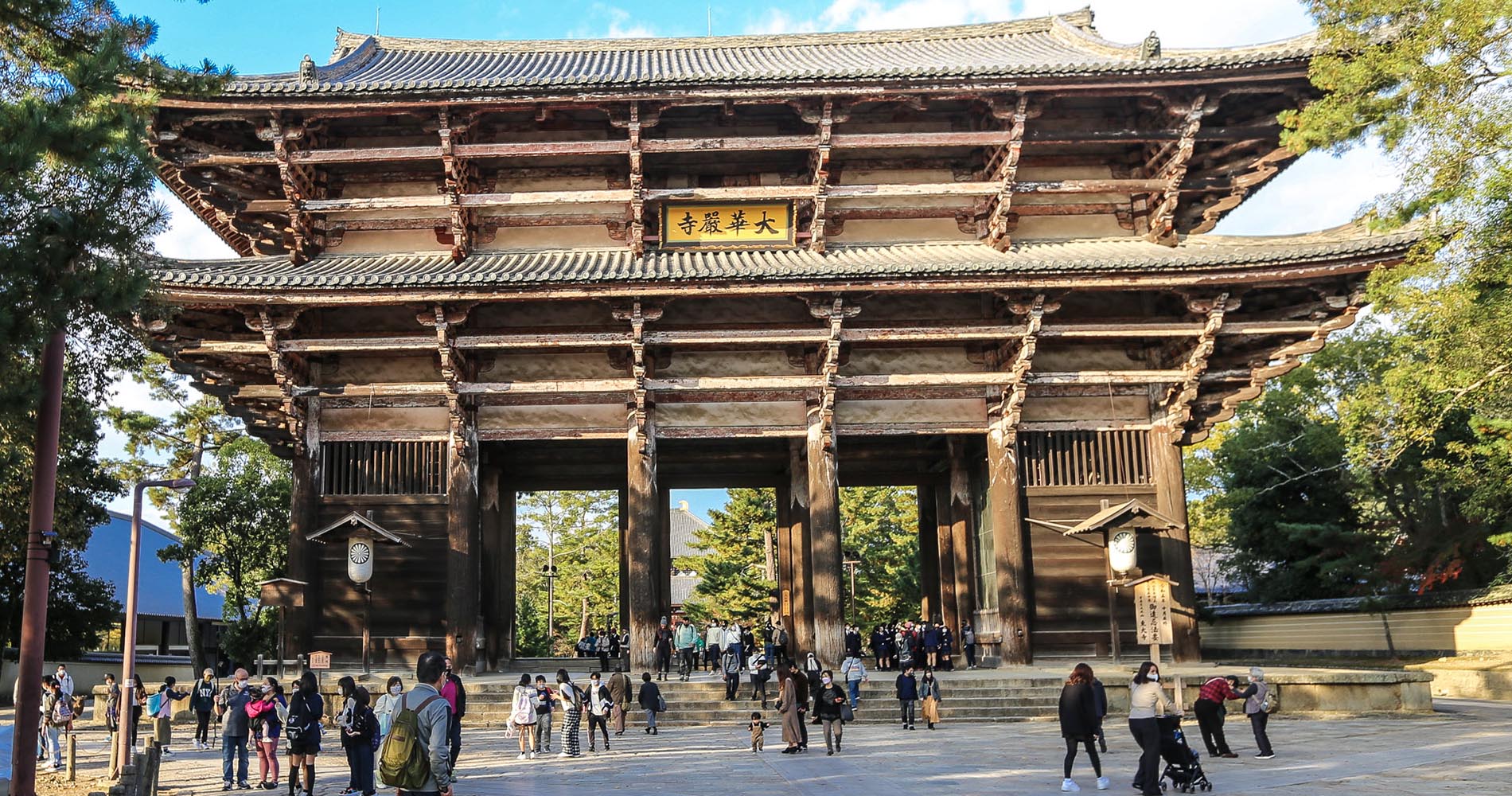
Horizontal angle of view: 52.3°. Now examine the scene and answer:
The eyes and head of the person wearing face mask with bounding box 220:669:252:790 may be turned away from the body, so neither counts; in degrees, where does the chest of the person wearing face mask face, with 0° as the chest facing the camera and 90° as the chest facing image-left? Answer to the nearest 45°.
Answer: approximately 315°

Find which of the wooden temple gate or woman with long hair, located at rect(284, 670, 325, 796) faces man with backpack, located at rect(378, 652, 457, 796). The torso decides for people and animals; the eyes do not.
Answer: the wooden temple gate

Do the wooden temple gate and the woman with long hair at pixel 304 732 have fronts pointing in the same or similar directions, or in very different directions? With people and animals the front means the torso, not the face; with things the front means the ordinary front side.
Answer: very different directions

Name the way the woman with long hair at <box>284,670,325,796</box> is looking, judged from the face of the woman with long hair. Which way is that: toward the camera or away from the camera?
away from the camera

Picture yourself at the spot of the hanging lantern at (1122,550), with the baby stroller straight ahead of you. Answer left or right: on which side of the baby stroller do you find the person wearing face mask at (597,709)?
right

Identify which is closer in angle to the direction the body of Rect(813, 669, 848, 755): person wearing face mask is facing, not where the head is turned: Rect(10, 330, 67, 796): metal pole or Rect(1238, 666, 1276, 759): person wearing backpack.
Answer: the metal pole

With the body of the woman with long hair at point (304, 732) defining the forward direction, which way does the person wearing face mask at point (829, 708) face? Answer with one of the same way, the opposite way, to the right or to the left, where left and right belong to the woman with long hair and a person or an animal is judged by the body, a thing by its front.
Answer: the opposite way

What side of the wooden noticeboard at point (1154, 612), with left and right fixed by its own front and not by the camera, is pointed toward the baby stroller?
front

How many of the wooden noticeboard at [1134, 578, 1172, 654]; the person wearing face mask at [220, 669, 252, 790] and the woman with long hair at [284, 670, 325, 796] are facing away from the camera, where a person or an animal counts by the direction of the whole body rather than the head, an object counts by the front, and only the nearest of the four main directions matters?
1

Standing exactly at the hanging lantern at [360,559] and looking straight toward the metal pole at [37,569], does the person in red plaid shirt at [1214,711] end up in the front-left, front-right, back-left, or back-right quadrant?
front-left

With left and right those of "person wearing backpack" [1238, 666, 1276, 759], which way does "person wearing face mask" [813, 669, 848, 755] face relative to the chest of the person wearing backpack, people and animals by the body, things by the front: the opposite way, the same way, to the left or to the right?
to the left

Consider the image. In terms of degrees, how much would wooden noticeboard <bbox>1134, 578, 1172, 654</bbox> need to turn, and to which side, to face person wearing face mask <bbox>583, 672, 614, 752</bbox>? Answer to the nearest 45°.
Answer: approximately 45° to its right

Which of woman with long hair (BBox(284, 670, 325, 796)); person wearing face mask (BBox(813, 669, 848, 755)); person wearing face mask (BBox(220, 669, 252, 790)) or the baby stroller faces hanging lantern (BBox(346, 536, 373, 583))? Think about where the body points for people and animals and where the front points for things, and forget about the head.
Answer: the woman with long hair

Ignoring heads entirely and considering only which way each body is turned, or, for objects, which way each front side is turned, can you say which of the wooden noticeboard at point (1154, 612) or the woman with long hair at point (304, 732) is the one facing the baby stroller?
the wooden noticeboard

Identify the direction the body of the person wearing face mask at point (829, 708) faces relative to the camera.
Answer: toward the camera

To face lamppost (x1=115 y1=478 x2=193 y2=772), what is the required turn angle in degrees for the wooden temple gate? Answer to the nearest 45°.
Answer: approximately 45° to its right

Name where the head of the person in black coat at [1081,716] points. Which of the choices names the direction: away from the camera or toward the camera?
away from the camera

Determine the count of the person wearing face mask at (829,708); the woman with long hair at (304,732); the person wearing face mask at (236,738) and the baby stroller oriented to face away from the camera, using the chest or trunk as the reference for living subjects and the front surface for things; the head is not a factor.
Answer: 1

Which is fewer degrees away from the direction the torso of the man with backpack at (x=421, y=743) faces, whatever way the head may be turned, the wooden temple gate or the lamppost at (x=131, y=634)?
the wooden temple gate

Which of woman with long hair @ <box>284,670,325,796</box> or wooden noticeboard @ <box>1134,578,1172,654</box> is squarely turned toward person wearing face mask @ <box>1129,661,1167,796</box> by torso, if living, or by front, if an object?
the wooden noticeboard
